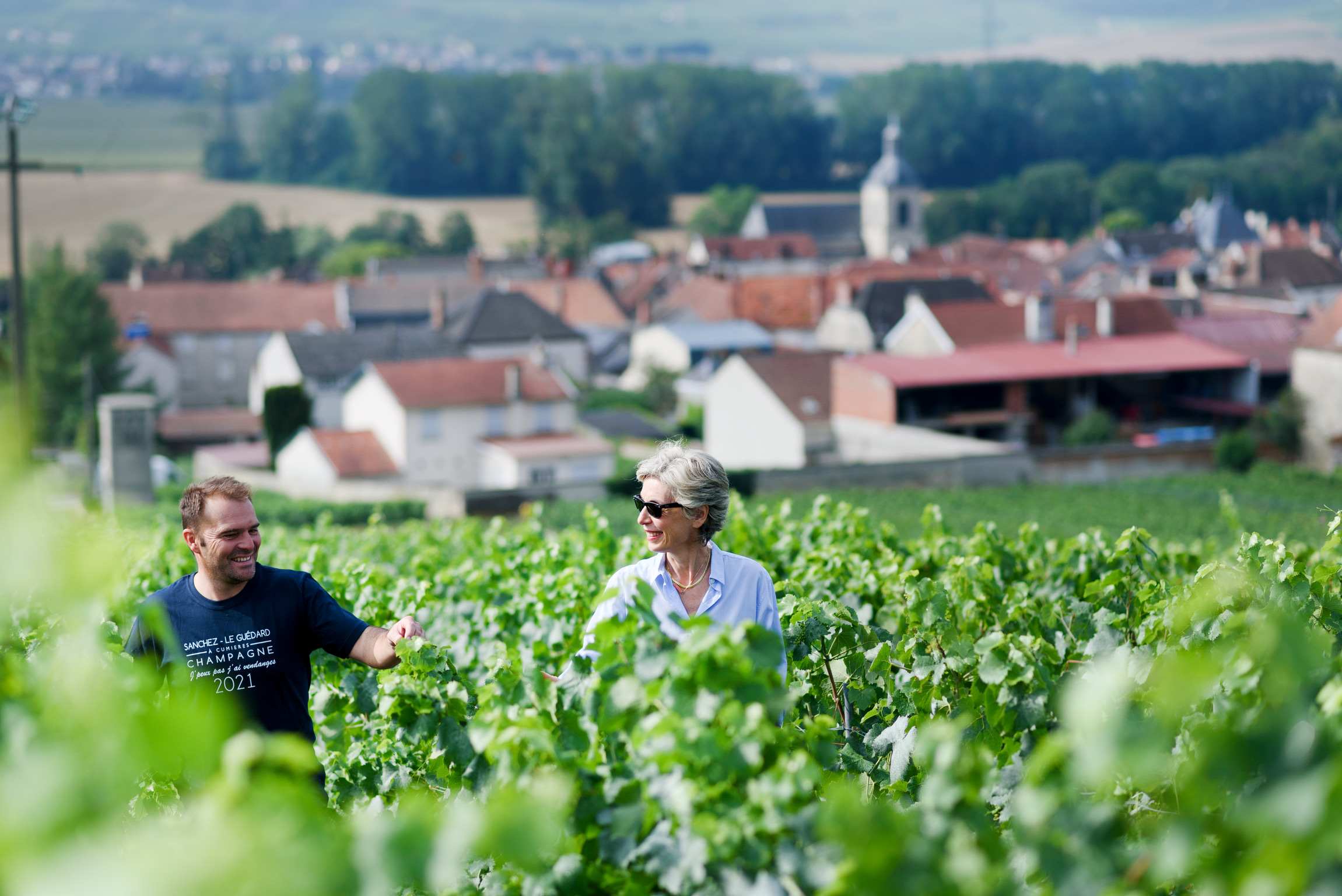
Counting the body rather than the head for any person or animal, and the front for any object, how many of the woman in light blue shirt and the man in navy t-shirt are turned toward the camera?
2

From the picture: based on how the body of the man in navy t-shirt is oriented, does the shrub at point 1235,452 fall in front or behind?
behind

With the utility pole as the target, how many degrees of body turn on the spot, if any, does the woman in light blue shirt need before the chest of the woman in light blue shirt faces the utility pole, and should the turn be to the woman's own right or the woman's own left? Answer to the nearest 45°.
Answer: approximately 135° to the woman's own right

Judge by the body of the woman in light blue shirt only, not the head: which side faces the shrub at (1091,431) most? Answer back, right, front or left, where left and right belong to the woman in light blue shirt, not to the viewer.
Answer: back

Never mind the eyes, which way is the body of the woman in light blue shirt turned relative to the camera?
toward the camera

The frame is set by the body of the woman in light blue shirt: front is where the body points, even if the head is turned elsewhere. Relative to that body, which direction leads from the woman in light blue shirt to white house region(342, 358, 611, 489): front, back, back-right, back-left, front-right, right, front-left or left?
back

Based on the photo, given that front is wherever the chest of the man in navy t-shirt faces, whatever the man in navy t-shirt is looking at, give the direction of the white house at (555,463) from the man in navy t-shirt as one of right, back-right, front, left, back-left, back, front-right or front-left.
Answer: back

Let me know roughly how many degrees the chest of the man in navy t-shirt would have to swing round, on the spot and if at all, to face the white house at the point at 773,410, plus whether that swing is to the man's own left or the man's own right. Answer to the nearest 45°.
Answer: approximately 180°

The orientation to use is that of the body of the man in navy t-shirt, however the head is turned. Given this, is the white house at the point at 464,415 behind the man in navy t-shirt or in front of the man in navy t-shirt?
behind

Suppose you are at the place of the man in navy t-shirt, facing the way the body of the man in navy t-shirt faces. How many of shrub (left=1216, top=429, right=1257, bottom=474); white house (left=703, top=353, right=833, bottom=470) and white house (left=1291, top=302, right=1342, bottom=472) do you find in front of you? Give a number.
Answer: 0

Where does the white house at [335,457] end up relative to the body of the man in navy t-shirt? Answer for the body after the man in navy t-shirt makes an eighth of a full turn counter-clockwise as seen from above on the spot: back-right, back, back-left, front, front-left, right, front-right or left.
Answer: back-left

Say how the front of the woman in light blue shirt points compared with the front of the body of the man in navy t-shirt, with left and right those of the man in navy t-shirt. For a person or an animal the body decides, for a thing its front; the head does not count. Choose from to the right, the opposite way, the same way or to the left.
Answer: the same way

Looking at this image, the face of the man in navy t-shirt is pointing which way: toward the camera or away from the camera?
toward the camera

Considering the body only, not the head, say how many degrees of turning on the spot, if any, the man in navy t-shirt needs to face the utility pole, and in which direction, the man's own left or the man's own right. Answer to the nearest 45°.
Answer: approximately 180°
